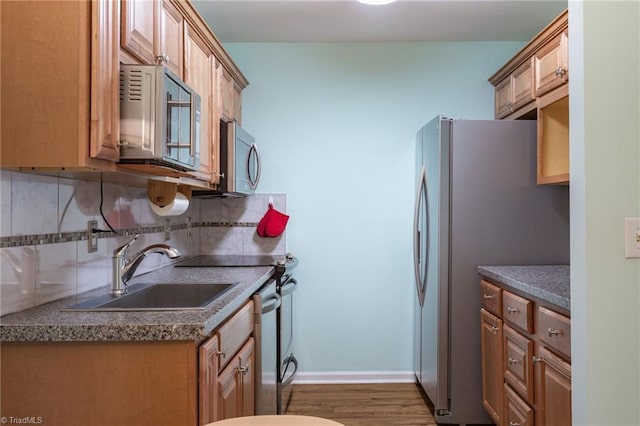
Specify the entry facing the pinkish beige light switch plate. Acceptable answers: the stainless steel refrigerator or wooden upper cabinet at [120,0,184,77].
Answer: the wooden upper cabinet

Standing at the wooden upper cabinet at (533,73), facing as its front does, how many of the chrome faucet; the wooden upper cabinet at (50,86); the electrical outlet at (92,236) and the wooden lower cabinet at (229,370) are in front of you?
4

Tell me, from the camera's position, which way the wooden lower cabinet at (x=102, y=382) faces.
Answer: facing to the right of the viewer

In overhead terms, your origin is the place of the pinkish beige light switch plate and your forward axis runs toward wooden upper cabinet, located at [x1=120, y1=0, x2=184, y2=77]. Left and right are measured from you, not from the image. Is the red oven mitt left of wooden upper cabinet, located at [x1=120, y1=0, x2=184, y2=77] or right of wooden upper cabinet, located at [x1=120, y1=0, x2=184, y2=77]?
right

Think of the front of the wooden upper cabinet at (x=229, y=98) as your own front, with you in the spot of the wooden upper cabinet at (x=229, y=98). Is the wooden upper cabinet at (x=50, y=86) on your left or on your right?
on your right

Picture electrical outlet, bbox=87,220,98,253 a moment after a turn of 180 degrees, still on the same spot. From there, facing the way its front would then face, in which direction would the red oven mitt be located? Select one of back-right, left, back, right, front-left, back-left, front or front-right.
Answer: right

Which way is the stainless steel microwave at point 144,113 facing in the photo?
to the viewer's right

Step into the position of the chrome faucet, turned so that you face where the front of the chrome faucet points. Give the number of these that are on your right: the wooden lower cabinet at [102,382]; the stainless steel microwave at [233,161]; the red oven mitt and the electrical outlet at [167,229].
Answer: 1

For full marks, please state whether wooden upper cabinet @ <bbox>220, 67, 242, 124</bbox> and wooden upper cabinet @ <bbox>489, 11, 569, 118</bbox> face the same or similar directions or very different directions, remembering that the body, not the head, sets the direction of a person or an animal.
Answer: very different directions

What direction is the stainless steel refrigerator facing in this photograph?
to the viewer's left

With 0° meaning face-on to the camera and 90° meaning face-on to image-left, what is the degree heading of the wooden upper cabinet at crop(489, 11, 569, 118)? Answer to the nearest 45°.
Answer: approximately 45°

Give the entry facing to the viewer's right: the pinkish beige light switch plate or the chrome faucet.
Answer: the chrome faucet
